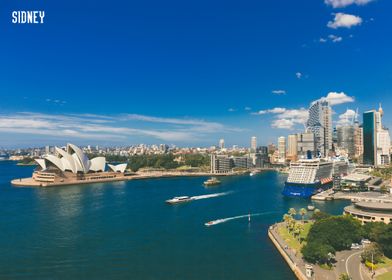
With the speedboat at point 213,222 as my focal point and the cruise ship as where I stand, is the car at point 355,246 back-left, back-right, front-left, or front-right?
front-left

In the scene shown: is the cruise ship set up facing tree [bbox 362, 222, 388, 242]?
no

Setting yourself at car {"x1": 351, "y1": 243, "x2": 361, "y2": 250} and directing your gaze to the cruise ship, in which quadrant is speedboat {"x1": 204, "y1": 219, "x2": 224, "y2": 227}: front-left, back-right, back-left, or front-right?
front-left

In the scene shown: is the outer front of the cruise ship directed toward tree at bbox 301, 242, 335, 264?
no

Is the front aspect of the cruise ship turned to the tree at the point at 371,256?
no

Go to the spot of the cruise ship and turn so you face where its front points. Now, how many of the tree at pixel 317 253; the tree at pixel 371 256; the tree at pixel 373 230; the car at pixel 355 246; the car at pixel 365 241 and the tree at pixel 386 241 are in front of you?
0
